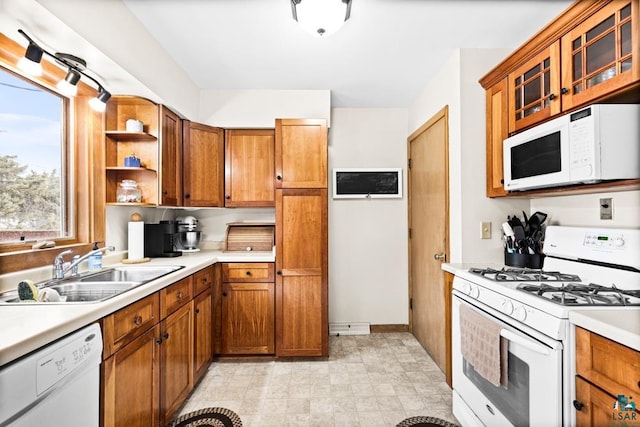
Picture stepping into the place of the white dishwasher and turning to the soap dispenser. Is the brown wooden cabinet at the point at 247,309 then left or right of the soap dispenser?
right

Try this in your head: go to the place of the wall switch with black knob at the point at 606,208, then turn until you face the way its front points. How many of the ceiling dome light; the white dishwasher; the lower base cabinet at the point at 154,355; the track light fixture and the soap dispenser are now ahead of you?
5

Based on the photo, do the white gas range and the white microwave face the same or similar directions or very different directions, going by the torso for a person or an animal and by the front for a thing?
same or similar directions

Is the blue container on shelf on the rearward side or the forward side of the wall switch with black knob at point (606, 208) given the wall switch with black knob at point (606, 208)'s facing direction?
on the forward side

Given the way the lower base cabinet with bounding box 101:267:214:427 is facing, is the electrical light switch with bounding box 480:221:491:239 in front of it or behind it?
in front

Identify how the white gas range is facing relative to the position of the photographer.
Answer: facing the viewer and to the left of the viewer

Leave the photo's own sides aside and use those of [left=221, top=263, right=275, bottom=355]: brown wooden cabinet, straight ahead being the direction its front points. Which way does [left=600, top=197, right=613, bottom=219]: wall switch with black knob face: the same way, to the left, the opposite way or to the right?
to the right

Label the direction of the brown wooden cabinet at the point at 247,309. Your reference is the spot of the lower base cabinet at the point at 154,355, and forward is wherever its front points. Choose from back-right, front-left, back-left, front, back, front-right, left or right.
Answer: left

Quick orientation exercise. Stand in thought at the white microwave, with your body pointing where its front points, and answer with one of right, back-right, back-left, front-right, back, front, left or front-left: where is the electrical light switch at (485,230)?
right

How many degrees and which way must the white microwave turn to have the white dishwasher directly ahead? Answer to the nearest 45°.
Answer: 0° — it already faces it

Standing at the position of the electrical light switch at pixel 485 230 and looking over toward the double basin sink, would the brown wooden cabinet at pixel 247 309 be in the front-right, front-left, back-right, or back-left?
front-right

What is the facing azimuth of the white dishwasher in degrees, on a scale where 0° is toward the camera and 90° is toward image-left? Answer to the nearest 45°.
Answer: approximately 315°

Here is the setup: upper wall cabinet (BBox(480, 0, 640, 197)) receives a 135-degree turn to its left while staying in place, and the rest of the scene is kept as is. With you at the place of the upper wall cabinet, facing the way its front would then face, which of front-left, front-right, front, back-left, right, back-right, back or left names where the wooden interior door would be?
back-left

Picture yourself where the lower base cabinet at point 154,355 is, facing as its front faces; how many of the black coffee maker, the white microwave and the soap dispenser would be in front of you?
1

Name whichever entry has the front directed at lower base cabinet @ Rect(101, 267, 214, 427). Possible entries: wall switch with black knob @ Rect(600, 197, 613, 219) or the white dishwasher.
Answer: the wall switch with black knob

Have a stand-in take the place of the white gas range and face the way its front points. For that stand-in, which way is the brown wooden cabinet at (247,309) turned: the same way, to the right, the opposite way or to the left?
to the left
